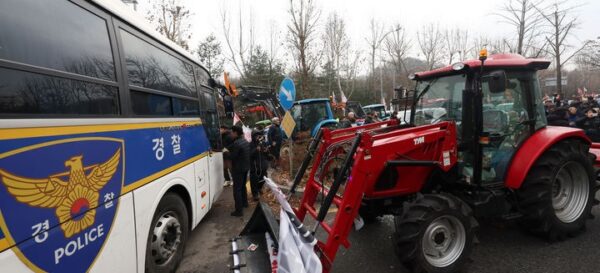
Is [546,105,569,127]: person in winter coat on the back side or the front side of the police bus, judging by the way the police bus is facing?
on the front side

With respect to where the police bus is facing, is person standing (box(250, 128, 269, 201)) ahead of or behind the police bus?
ahead

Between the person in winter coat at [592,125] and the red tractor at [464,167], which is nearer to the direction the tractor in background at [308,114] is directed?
the red tractor

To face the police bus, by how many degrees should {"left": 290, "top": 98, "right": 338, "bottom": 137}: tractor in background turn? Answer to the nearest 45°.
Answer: approximately 45° to its left

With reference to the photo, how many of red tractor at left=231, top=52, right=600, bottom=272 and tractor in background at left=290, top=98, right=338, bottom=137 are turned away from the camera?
0

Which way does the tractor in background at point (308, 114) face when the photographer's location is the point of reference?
facing the viewer and to the left of the viewer

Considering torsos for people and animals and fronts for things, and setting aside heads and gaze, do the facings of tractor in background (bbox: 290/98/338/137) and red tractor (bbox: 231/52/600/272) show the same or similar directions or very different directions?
same or similar directions

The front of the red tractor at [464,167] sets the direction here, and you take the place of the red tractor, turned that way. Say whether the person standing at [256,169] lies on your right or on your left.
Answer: on your right

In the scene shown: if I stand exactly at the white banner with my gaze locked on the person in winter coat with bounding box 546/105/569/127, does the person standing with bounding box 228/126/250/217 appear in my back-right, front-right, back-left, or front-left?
front-left

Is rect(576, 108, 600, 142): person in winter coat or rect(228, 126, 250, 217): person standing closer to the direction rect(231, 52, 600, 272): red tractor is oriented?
the person standing

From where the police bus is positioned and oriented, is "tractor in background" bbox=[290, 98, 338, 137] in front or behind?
in front

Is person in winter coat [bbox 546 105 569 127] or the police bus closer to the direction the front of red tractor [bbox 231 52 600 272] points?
the police bus

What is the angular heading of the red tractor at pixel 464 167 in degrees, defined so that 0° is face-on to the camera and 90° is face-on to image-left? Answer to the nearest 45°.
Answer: approximately 45°

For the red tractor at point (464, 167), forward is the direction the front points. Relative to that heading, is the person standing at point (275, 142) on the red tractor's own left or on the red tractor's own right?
on the red tractor's own right

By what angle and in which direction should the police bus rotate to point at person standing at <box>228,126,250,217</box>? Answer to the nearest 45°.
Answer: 0° — it already faces them

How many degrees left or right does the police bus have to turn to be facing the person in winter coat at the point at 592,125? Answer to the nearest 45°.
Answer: approximately 45° to its right

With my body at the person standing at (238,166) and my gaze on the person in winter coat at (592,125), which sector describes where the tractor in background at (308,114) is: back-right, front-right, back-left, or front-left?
front-left
